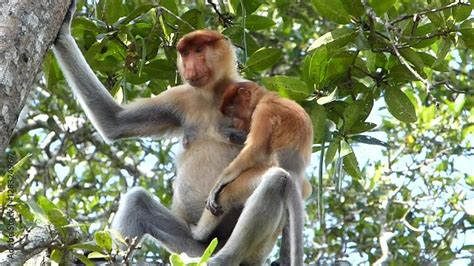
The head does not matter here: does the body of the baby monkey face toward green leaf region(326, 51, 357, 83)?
no

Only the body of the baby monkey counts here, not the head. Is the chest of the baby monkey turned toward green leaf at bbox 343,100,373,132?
no

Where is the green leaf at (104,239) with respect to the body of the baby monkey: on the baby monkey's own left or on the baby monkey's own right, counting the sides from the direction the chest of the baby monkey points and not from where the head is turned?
on the baby monkey's own left
